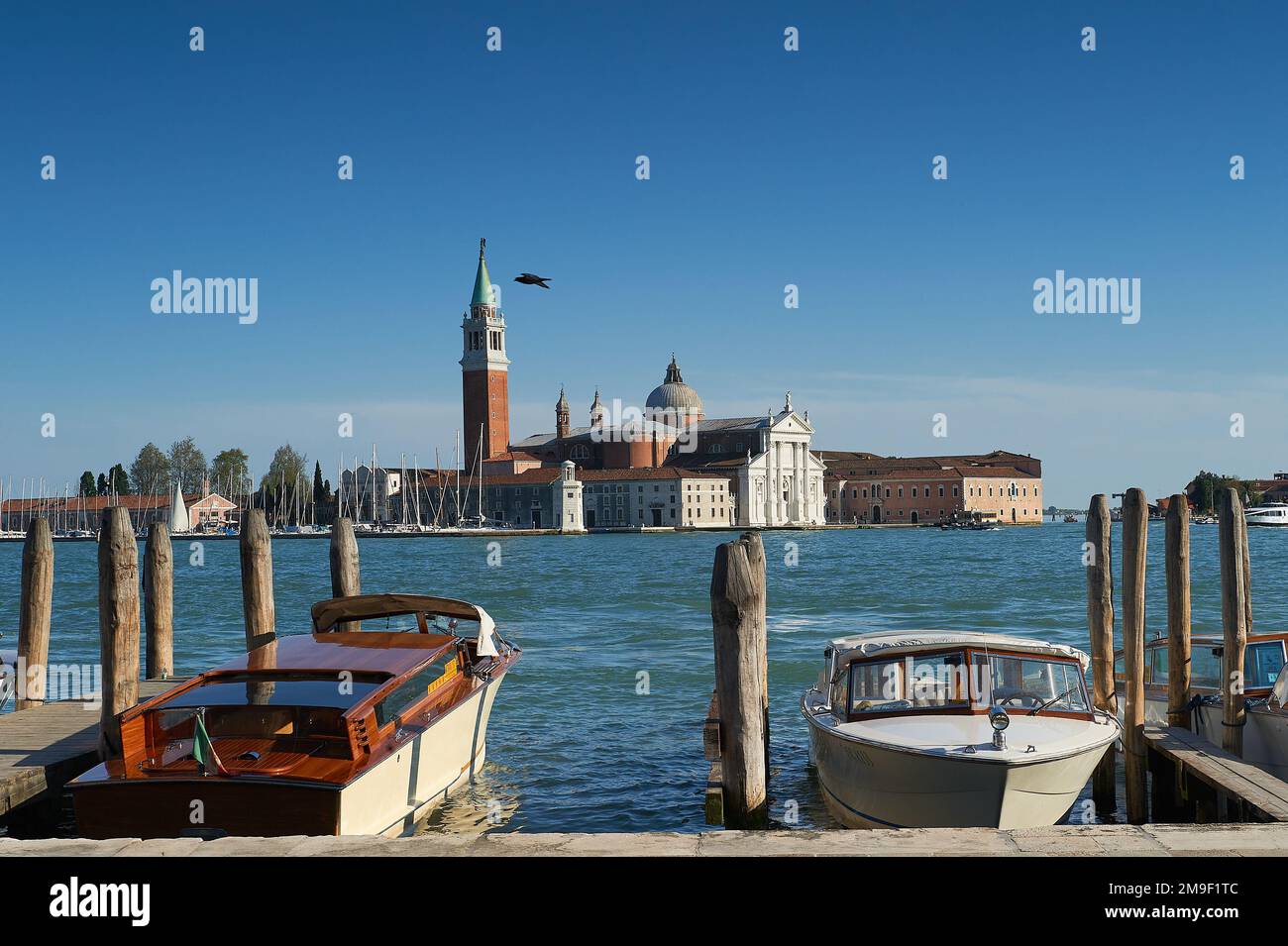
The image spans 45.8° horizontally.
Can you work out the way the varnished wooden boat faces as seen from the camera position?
facing away from the viewer and to the right of the viewer

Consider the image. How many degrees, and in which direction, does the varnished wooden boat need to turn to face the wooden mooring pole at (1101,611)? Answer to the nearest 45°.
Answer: approximately 45° to its right

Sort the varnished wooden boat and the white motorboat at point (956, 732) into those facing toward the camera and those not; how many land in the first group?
1

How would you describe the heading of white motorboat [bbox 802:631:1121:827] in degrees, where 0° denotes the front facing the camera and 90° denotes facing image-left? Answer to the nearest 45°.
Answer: approximately 0°

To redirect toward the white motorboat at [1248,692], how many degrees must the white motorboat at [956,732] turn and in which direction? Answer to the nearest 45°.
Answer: approximately 135° to its left

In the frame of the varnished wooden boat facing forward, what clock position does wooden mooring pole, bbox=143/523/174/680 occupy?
The wooden mooring pole is roughly at 10 o'clock from the varnished wooden boat.

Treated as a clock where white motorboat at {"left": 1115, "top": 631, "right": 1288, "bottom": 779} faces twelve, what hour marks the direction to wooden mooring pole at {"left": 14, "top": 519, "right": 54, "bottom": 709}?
The wooden mooring pole is roughly at 4 o'clock from the white motorboat.

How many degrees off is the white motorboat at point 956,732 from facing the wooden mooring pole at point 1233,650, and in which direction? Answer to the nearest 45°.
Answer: approximately 135° to its left

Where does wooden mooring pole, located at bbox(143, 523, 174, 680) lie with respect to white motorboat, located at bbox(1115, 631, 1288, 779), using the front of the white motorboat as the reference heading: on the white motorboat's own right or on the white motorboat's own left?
on the white motorboat's own right

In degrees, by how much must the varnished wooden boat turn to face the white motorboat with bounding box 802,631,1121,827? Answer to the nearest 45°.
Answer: approximately 45° to its right

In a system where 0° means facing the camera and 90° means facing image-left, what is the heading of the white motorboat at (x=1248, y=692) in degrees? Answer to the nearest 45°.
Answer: approximately 315°
